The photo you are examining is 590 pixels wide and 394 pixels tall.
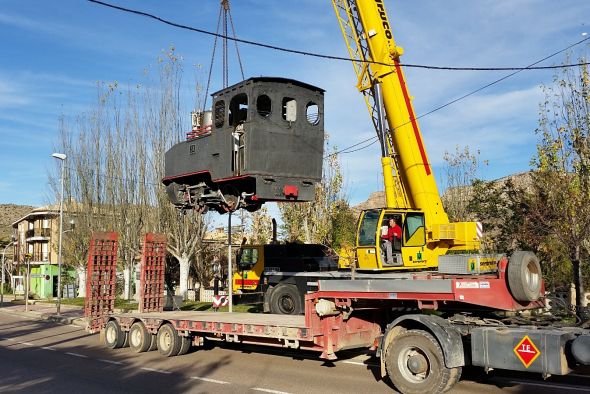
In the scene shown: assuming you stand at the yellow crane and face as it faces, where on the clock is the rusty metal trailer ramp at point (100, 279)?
The rusty metal trailer ramp is roughly at 12 o'clock from the yellow crane.

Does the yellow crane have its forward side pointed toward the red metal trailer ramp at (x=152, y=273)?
yes

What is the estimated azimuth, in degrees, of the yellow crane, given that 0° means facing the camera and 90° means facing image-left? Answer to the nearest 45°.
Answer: approximately 90°

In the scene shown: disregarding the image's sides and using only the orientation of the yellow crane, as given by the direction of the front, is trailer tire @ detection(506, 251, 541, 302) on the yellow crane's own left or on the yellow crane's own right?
on the yellow crane's own left

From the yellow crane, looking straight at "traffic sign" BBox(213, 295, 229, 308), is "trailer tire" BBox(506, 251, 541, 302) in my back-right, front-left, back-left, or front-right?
back-left

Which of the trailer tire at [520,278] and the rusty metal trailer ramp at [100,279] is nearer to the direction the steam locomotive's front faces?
the rusty metal trailer ramp

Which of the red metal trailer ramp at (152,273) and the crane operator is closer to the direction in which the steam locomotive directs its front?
the red metal trailer ramp
